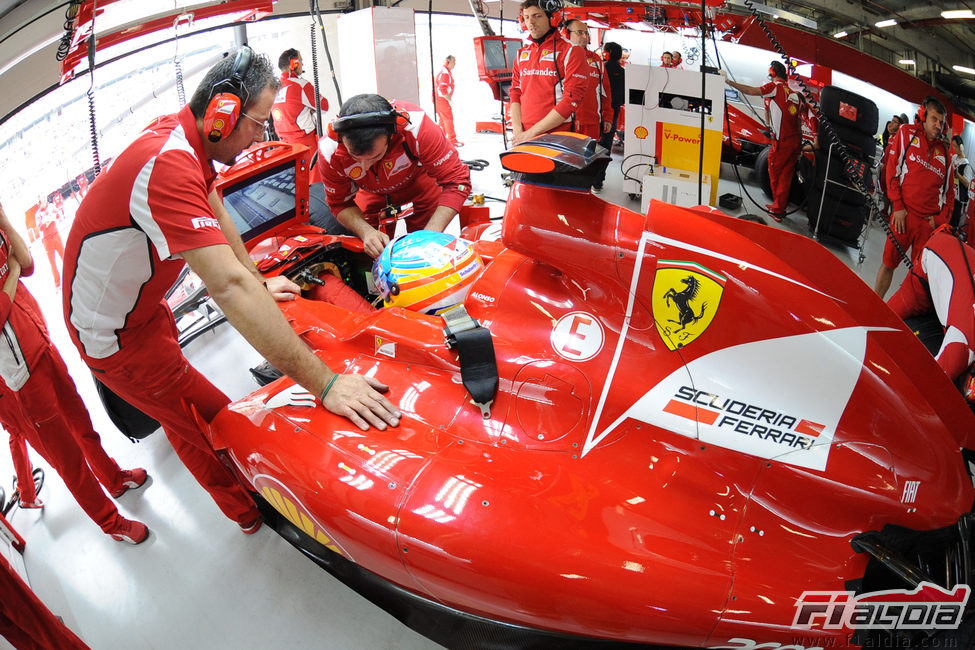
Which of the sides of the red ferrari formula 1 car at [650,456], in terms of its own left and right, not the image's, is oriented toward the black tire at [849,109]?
right

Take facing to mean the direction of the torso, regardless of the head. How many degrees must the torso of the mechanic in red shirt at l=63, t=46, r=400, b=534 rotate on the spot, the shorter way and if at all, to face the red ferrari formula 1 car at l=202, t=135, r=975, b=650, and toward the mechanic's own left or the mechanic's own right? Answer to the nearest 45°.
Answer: approximately 45° to the mechanic's own right

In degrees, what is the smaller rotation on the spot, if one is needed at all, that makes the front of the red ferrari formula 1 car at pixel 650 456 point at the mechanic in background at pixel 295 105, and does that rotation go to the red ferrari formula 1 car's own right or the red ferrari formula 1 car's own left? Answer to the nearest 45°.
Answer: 0° — it already faces them

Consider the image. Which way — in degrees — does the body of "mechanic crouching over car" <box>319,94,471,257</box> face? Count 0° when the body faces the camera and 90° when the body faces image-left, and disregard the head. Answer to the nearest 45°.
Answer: approximately 0°

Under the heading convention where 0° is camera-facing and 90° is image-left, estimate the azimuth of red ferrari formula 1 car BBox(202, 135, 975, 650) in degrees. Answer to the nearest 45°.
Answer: approximately 135°

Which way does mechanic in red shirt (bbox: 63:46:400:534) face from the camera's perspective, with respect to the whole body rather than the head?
to the viewer's right

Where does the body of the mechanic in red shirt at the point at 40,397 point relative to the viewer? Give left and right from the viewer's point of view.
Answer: facing to the right of the viewer

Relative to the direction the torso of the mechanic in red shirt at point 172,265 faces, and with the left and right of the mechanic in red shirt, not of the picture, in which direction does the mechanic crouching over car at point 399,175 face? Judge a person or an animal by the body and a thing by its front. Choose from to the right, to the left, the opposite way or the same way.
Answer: to the right
